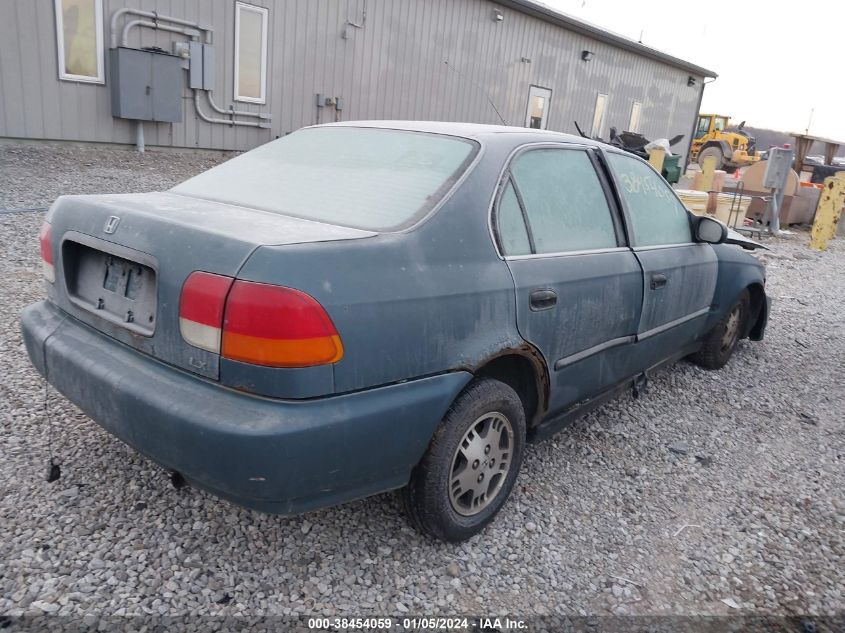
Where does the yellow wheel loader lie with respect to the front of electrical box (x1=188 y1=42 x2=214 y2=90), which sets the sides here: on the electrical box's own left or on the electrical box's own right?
on the electrical box's own left

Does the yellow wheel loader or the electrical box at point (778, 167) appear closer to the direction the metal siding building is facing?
the electrical box

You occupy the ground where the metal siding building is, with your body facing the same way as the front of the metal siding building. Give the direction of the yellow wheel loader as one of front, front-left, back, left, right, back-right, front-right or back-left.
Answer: left

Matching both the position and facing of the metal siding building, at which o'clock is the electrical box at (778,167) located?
The electrical box is roughly at 11 o'clock from the metal siding building.

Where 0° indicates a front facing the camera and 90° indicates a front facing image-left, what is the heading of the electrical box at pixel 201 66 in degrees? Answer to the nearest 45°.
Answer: approximately 0°

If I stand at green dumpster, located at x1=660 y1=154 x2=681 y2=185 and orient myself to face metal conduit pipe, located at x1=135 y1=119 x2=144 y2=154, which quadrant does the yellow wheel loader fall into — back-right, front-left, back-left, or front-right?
back-right

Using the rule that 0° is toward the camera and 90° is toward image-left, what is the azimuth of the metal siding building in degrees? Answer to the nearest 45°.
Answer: approximately 315°

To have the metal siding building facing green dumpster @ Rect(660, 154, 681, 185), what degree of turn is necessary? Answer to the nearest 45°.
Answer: approximately 45° to its left

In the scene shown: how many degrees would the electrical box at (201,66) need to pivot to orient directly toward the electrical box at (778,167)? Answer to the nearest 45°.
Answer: approximately 90° to its left
